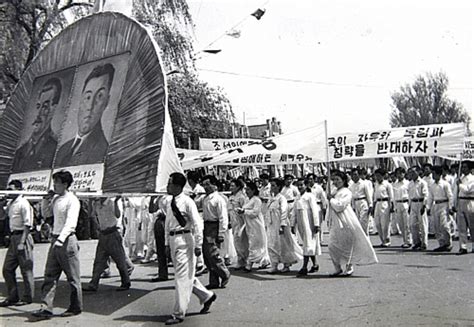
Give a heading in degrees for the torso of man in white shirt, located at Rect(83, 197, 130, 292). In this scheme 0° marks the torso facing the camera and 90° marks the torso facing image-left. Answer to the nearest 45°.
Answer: approximately 45°

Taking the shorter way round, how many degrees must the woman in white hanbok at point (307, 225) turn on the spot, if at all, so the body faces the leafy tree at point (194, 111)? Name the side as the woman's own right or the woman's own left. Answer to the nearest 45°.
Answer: approximately 135° to the woman's own right

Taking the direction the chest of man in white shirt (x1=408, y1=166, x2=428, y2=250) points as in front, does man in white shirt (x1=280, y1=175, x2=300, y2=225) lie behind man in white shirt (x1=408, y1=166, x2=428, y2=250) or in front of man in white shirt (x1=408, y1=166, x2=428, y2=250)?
in front

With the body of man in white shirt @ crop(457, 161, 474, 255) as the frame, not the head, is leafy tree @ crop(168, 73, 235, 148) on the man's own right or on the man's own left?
on the man's own right

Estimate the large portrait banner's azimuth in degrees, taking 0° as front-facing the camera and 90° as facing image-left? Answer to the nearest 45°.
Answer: approximately 45°

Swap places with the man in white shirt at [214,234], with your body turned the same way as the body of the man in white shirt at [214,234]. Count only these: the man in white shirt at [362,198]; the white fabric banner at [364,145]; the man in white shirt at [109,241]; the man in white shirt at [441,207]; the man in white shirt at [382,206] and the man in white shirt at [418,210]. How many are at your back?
5

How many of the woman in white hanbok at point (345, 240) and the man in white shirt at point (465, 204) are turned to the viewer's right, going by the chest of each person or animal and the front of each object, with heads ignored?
0

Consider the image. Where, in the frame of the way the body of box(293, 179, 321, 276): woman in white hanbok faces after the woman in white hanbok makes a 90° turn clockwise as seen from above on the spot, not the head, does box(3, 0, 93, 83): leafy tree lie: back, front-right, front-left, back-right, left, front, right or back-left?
front

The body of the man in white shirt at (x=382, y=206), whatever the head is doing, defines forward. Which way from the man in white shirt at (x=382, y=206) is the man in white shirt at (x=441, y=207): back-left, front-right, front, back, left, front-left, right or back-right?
left

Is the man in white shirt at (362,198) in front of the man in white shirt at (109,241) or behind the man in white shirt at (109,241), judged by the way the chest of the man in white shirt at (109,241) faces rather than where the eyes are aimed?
behind

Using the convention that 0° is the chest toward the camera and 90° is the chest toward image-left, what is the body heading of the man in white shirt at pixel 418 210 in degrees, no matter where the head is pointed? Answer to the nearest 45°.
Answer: approximately 45°

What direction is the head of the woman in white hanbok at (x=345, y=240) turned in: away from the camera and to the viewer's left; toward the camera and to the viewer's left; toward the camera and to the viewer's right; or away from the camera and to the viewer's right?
toward the camera and to the viewer's left

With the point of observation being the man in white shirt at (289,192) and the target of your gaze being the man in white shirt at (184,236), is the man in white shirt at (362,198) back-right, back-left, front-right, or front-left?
back-left
